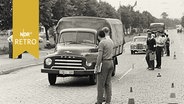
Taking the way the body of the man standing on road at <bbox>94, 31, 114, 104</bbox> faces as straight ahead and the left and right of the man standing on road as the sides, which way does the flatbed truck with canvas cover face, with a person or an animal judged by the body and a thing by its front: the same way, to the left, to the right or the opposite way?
to the left

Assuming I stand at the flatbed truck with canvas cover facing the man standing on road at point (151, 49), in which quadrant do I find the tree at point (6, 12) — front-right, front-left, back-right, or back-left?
front-left

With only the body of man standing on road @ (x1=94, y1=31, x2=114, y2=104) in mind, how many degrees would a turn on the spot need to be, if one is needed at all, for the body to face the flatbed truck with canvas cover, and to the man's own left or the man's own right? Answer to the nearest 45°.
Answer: approximately 45° to the man's own right

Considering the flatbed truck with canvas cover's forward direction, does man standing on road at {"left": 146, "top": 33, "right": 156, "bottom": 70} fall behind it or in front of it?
behind

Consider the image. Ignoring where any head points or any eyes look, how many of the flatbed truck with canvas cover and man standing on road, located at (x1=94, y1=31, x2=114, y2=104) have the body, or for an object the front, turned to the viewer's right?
0

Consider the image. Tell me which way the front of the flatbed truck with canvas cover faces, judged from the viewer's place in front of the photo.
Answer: facing the viewer and to the left of the viewer

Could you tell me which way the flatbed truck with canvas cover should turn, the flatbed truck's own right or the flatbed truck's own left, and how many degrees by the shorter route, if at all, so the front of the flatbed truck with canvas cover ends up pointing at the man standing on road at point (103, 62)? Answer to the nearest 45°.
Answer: approximately 45° to the flatbed truck's own left

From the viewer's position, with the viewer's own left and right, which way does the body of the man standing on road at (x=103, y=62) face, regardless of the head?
facing away from the viewer and to the left of the viewer
